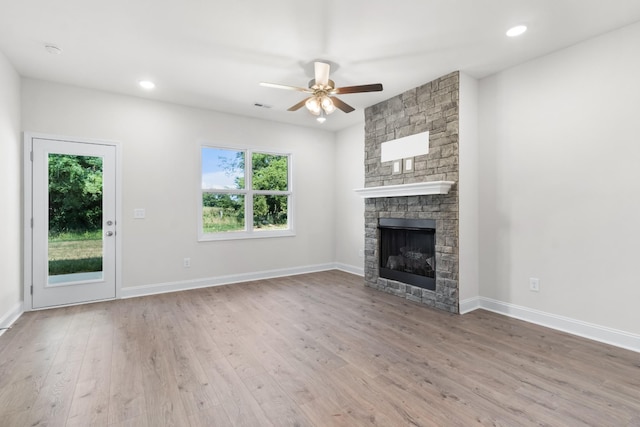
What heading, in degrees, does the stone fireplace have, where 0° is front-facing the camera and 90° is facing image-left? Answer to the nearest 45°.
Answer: approximately 45°

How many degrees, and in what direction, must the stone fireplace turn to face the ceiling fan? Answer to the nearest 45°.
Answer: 0° — it already faces it

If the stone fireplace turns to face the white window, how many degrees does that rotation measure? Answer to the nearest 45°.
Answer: approximately 45° to its right

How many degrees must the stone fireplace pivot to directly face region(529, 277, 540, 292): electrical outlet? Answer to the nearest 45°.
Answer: approximately 135° to its left
